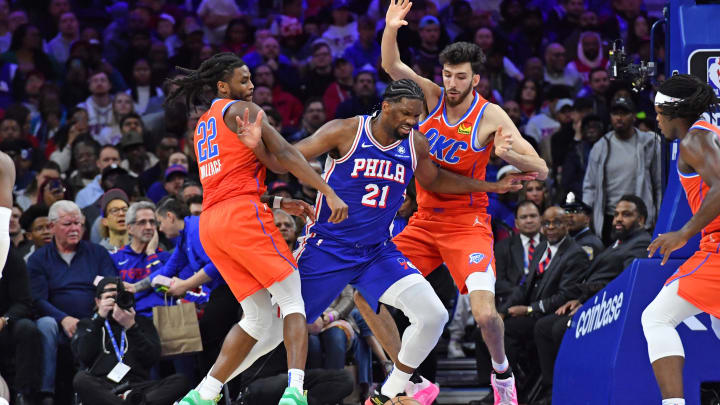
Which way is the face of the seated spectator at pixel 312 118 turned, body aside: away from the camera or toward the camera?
toward the camera

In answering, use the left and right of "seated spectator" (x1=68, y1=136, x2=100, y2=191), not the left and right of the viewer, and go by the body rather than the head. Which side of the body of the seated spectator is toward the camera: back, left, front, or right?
front

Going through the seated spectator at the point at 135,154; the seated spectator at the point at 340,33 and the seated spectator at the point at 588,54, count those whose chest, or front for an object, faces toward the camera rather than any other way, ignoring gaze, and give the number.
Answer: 3

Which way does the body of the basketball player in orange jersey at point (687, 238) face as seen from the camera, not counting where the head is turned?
to the viewer's left

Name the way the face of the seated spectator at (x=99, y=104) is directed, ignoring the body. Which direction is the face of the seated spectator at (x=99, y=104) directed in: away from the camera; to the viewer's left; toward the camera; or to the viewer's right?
toward the camera

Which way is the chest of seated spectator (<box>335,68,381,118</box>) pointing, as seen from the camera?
toward the camera

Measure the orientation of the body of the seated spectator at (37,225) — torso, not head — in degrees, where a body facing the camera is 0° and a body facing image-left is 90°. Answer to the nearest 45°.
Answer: approximately 315°

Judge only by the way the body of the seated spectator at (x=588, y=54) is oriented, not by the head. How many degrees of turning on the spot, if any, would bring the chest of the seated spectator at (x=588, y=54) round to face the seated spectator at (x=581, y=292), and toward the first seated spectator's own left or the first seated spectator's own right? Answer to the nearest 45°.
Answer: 0° — they already face them

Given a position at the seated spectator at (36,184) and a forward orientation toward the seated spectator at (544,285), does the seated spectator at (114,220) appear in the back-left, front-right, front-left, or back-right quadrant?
front-right

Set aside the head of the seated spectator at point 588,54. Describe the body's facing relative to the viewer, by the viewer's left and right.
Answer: facing the viewer

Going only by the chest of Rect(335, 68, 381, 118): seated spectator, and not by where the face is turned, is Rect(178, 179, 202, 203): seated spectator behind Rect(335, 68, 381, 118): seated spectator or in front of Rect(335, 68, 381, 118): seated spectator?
in front

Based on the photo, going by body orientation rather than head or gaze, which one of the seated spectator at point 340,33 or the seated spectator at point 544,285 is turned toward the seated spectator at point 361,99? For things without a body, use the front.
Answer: the seated spectator at point 340,33

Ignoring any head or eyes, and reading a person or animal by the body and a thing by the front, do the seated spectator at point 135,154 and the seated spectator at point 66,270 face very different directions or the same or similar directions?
same or similar directions

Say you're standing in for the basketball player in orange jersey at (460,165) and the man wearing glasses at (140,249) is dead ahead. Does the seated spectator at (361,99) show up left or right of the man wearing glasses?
right

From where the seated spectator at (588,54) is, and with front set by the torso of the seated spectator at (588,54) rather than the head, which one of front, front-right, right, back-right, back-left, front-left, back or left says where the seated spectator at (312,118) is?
front-right
